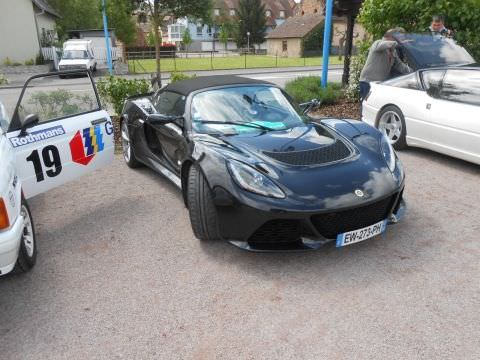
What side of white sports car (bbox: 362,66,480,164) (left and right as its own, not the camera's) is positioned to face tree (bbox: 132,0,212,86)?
back

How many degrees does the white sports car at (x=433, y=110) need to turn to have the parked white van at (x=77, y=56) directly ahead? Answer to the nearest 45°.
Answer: approximately 180°

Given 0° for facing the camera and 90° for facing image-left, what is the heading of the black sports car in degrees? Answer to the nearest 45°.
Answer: approximately 315°

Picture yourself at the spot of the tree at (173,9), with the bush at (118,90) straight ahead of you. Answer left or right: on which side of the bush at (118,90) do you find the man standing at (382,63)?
left

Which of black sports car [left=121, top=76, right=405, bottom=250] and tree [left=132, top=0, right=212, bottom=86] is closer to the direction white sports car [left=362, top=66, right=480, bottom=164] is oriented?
the black sports car

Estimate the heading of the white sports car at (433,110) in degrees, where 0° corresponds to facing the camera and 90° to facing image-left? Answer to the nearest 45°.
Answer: approximately 315°

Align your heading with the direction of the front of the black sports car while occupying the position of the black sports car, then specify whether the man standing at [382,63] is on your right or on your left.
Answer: on your left
